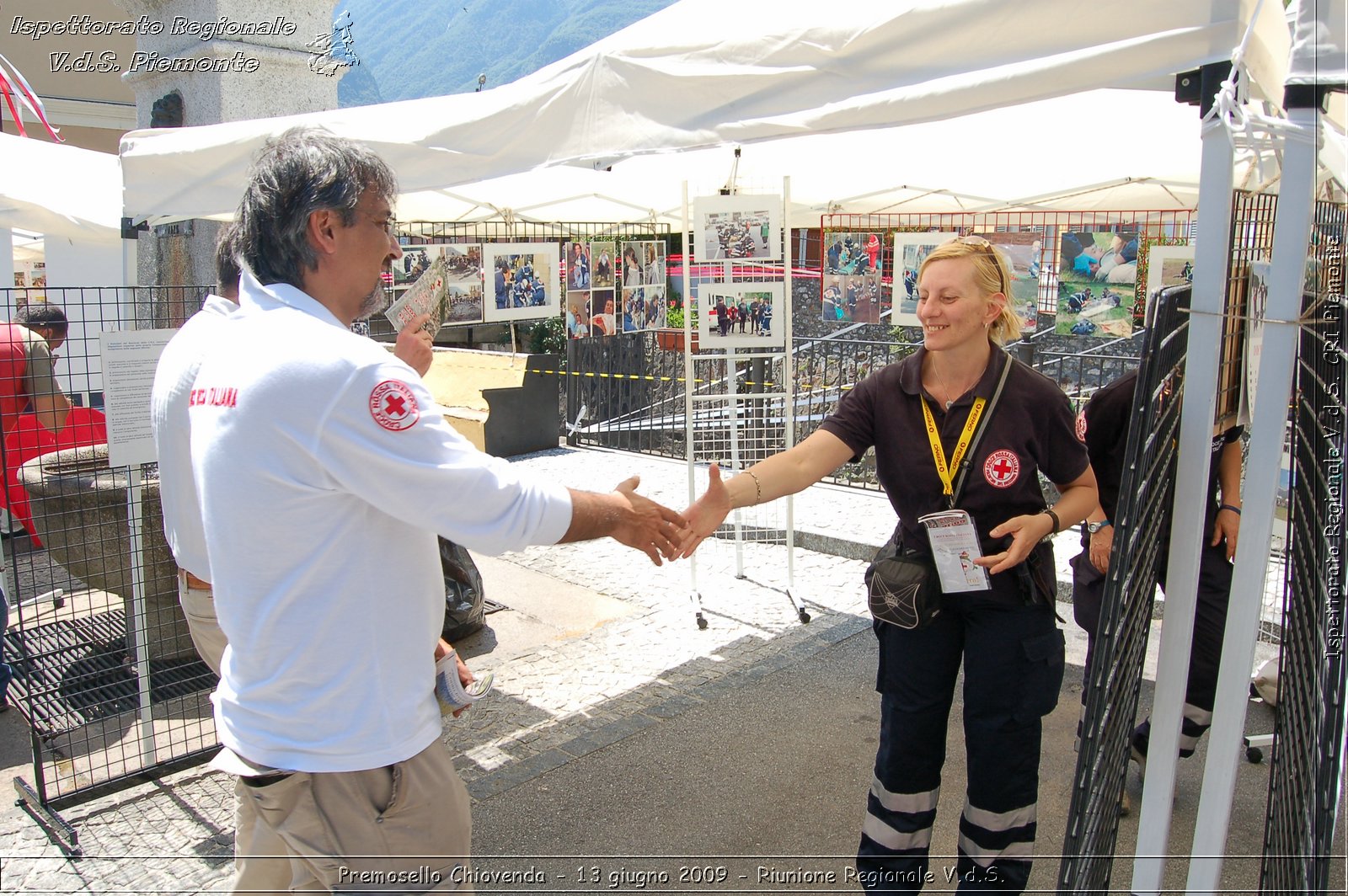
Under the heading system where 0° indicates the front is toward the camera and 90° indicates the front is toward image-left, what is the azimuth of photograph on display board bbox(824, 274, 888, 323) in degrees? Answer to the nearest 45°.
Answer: approximately 0°

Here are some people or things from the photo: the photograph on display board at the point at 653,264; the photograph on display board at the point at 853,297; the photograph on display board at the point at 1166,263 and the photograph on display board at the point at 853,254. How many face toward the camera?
4

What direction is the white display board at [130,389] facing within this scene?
toward the camera

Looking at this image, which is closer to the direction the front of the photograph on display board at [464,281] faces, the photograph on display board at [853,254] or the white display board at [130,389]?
the white display board

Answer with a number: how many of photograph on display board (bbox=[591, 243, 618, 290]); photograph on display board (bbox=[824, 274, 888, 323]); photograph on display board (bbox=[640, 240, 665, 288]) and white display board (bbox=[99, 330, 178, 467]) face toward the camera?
4

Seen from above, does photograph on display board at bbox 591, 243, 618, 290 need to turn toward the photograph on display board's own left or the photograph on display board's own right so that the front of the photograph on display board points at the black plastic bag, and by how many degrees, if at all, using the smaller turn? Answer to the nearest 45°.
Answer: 0° — it already faces it

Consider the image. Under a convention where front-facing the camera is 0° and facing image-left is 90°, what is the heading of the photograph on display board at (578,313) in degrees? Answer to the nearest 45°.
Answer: approximately 0°

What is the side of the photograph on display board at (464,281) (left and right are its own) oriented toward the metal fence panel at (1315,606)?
front

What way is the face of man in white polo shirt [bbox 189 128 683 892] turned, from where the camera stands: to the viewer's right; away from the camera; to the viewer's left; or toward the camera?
to the viewer's right

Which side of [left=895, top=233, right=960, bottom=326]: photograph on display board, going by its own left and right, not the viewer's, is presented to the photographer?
front

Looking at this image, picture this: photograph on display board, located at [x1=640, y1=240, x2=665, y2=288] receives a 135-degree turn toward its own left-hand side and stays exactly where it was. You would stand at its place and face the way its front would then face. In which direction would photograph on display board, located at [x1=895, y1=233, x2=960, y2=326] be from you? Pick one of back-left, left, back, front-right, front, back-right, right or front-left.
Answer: right

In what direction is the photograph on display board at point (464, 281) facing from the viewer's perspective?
toward the camera

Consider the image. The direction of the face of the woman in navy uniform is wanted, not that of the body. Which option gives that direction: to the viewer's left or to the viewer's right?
to the viewer's left
